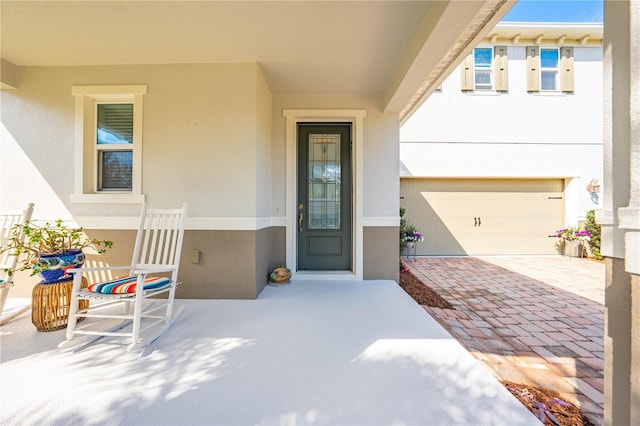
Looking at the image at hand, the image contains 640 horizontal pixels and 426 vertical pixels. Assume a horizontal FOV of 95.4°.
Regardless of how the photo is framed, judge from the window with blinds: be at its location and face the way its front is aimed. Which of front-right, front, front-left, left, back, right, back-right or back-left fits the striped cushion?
front

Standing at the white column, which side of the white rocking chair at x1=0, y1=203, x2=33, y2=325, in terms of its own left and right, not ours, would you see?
left

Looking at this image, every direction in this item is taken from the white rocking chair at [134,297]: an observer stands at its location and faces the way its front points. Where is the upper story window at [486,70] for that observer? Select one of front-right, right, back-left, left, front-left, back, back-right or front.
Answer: back-left

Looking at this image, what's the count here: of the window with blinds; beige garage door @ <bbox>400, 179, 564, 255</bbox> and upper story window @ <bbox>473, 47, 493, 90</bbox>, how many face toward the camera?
3

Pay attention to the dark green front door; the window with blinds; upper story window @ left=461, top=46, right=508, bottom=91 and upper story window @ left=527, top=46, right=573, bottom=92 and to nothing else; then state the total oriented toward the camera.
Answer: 4

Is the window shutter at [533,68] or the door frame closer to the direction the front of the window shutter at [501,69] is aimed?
the door frame

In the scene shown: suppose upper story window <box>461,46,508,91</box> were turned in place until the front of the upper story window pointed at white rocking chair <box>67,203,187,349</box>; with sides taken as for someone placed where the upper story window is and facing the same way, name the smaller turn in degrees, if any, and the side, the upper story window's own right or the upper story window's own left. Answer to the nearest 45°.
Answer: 0° — it already faces it

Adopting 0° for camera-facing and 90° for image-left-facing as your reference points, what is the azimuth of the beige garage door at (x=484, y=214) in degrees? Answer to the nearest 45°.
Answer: approximately 0°

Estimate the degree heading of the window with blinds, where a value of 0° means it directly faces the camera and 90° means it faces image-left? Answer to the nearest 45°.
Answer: approximately 0°

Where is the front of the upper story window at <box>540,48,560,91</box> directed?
toward the camera

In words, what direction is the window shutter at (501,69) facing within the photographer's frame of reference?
facing the viewer

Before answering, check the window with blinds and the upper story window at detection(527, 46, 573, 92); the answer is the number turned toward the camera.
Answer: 2

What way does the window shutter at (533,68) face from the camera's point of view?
toward the camera

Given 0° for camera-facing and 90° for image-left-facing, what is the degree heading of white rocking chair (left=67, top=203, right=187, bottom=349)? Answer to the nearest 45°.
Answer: approximately 45°

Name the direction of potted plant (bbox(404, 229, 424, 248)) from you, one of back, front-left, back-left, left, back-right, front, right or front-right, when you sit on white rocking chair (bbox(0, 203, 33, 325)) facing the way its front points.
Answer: back-left
